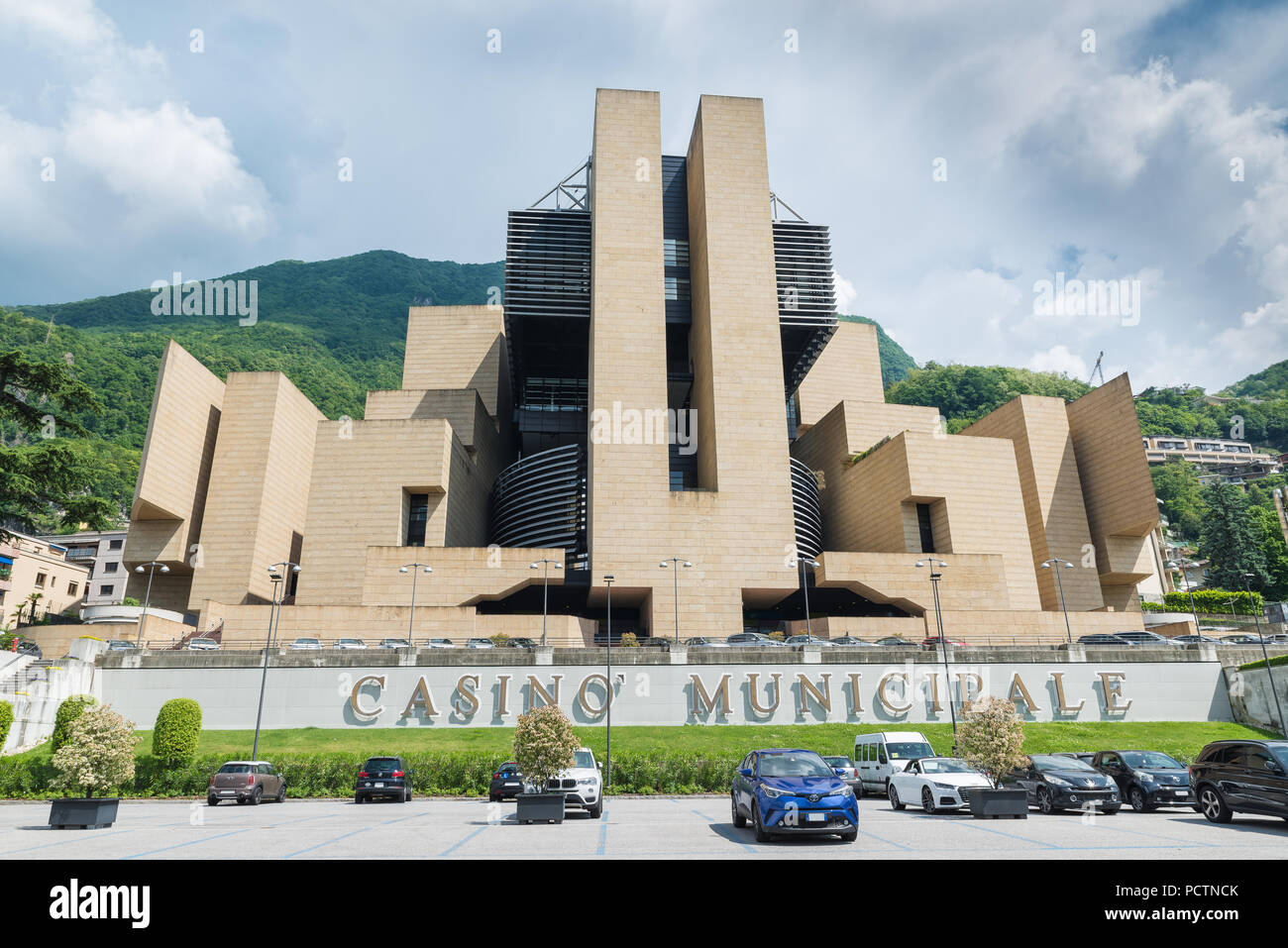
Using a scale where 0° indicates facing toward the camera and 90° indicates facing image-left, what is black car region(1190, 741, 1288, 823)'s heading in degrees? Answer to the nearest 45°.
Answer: approximately 315°

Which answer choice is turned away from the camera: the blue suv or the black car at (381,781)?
the black car

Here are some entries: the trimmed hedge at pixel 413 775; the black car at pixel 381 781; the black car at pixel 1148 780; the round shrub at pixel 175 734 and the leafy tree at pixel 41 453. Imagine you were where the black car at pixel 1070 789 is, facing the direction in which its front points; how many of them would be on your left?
1

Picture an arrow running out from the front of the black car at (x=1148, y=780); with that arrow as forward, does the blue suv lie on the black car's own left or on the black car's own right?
on the black car's own right

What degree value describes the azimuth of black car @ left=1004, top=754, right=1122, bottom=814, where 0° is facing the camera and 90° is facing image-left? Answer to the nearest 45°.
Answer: approximately 315°

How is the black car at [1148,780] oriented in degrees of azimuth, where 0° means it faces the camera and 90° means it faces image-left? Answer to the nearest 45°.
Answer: approximately 315°

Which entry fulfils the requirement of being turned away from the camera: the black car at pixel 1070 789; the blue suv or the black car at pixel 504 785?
the black car at pixel 504 785

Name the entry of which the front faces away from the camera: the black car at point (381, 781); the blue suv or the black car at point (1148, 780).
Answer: the black car at point (381, 781)

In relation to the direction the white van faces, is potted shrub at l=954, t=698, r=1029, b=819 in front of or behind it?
in front

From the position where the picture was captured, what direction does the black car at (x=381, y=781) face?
facing away from the viewer

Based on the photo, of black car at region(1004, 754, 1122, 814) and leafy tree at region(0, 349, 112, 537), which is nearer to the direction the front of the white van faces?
the black car

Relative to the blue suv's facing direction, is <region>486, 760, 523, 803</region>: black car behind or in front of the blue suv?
behind

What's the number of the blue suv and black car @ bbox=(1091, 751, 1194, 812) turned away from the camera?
0

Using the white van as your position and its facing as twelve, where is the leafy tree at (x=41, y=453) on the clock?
The leafy tree is roughly at 4 o'clock from the white van.

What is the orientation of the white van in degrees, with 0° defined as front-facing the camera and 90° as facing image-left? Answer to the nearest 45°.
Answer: approximately 315°
